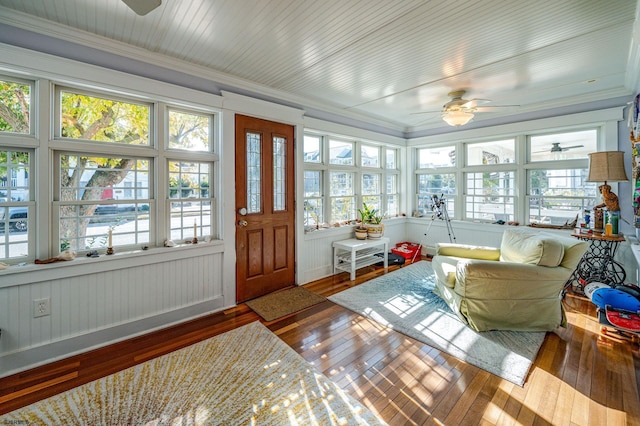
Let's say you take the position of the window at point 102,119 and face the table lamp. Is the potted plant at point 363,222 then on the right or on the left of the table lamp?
left

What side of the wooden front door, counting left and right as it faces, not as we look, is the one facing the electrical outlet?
right

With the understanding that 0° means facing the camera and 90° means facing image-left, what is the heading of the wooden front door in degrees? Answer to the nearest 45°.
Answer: approximately 315°

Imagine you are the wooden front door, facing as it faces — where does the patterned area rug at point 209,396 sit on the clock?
The patterned area rug is roughly at 2 o'clock from the wooden front door.

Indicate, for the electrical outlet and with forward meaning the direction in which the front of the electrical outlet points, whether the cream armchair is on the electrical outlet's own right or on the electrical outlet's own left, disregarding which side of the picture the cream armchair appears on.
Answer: on the electrical outlet's own left

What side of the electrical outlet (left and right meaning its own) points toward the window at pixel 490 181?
left

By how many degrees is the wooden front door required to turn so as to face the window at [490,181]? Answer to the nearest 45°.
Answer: approximately 45° to its left

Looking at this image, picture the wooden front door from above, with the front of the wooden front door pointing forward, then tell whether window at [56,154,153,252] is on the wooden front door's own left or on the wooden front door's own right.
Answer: on the wooden front door's own right
